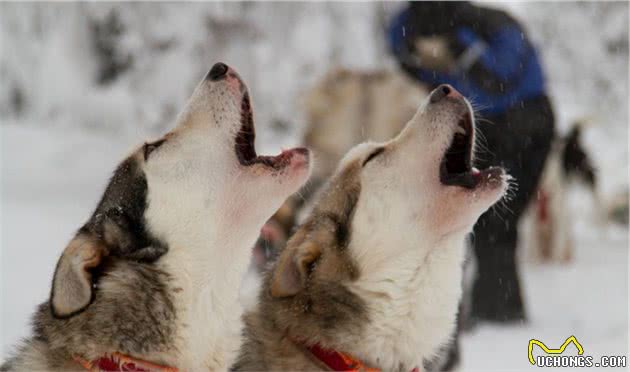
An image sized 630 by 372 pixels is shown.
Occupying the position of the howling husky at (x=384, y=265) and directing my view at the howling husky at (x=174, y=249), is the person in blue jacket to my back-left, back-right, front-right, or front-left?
back-right

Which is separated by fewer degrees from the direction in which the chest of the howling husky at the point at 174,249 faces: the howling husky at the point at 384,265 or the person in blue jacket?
the howling husky

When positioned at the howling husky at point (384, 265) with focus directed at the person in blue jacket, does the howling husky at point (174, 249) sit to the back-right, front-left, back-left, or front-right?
back-left

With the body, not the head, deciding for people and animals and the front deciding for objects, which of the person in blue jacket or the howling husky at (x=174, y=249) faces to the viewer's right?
the howling husky

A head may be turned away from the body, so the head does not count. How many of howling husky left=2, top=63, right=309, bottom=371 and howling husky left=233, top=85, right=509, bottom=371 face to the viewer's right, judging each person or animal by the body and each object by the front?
2

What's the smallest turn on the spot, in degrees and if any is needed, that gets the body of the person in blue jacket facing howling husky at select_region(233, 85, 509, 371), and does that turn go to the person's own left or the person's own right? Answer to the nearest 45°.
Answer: approximately 90° to the person's own left

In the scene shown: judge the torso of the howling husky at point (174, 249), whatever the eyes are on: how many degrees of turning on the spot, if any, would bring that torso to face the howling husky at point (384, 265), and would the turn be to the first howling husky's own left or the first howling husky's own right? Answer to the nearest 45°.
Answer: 0° — it already faces it

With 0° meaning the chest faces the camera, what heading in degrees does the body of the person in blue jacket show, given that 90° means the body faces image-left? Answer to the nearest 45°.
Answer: approximately 90°

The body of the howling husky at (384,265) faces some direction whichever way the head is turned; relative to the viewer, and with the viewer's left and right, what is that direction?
facing to the right of the viewer

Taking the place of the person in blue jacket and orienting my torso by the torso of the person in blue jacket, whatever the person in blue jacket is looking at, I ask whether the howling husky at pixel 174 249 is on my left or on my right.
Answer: on my left

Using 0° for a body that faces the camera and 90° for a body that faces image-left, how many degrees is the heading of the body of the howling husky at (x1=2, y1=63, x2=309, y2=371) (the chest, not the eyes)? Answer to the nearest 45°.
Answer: approximately 270°

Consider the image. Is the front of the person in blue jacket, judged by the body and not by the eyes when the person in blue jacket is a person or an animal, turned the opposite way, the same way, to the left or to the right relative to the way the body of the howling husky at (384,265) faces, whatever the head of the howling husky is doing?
the opposite way
